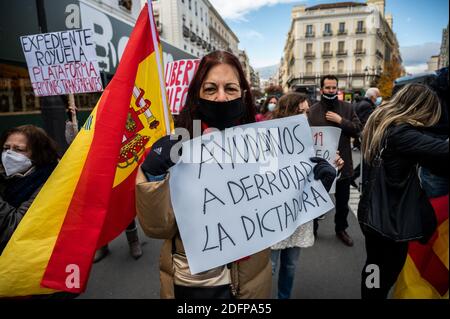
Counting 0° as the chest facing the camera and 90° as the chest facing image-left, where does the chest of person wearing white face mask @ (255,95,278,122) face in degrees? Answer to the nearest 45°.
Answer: approximately 0°

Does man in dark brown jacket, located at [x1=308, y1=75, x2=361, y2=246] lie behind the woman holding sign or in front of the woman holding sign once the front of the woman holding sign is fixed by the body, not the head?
behind

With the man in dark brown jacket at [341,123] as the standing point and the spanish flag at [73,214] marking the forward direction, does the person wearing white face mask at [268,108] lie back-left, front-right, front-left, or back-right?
back-right

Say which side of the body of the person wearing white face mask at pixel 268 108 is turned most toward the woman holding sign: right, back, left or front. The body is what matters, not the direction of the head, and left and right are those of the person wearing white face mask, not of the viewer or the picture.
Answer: front

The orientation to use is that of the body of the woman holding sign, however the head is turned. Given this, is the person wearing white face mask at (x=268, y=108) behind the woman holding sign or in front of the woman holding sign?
behind

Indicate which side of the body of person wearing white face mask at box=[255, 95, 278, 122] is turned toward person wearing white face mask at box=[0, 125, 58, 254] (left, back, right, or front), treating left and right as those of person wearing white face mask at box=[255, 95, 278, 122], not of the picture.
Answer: front
